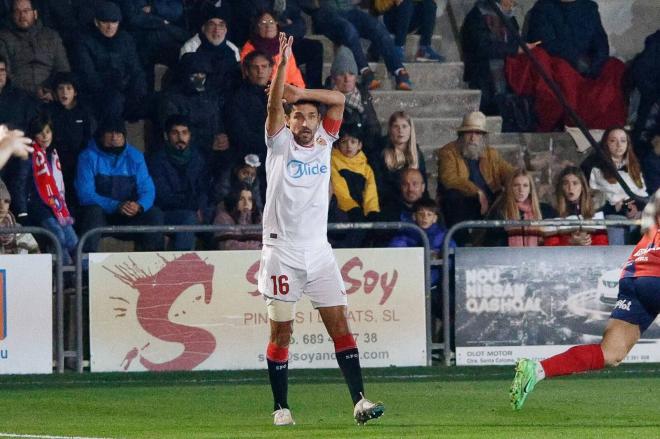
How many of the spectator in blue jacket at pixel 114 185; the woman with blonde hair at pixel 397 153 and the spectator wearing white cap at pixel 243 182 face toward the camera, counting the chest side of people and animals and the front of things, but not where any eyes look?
3

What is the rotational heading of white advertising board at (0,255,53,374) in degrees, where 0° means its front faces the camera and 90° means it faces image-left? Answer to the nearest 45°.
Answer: approximately 0°

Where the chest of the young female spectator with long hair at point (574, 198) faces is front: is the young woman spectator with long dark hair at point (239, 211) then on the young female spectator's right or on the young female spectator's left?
on the young female spectator's right

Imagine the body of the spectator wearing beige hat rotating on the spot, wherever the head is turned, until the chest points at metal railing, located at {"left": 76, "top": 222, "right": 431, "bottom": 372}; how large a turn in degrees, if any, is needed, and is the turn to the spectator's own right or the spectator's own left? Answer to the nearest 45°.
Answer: approximately 45° to the spectator's own right

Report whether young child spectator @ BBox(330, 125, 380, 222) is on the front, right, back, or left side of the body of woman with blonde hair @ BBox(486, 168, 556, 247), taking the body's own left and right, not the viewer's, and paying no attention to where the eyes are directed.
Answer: right
